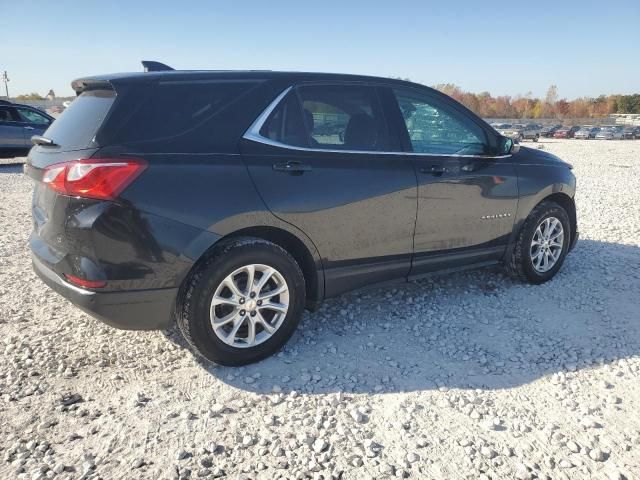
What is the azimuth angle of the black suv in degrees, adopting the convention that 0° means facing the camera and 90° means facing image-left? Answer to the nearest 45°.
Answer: approximately 225°

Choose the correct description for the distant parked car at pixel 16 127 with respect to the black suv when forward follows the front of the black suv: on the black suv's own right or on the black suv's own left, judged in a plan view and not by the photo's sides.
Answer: on the black suv's own left
